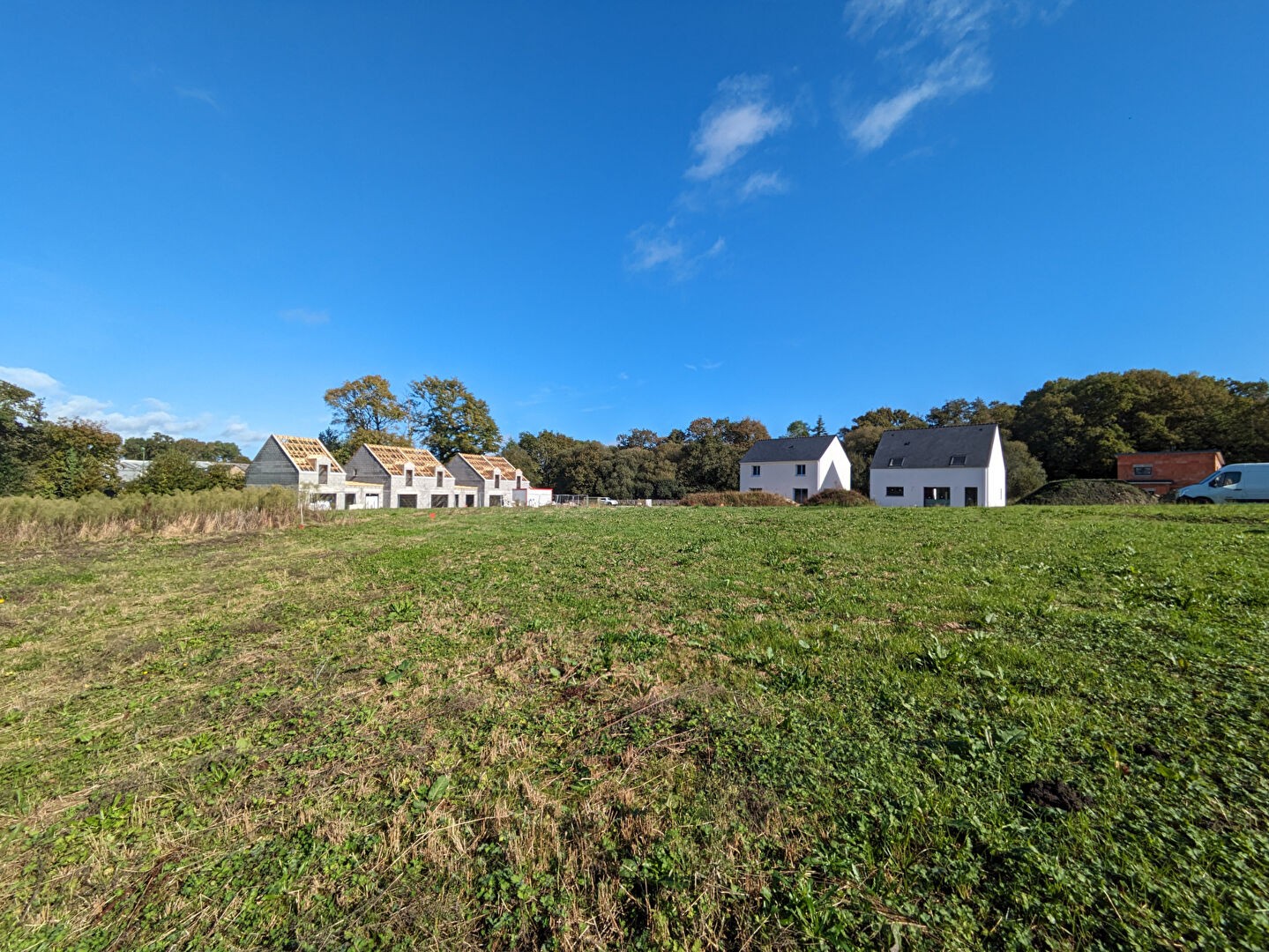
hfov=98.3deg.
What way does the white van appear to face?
to the viewer's left

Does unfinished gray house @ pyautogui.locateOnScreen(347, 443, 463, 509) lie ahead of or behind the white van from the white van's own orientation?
ahead

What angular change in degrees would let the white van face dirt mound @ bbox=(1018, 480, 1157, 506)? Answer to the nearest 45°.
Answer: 0° — it already faces it

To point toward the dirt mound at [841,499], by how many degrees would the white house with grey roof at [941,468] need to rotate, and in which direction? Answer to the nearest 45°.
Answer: approximately 45° to its right

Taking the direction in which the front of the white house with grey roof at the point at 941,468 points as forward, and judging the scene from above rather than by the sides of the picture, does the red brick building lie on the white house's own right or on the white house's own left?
on the white house's own left

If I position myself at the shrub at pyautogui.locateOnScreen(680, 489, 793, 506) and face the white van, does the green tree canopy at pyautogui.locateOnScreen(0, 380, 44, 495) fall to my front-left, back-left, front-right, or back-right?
back-right

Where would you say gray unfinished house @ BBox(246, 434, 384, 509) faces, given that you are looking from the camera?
facing the viewer and to the right of the viewer

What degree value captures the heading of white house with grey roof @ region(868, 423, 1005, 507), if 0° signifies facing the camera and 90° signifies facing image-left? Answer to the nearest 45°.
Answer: approximately 0°

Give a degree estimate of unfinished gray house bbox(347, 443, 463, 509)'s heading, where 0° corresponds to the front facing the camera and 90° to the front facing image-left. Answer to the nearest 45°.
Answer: approximately 315°

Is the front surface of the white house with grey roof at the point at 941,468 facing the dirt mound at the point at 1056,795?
yes

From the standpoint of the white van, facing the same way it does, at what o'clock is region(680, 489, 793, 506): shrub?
The shrub is roughly at 12 o'clock from the white van.

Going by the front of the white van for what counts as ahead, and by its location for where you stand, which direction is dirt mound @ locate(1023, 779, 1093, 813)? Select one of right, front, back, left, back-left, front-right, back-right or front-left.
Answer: left

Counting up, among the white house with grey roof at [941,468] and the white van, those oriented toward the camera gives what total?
1
